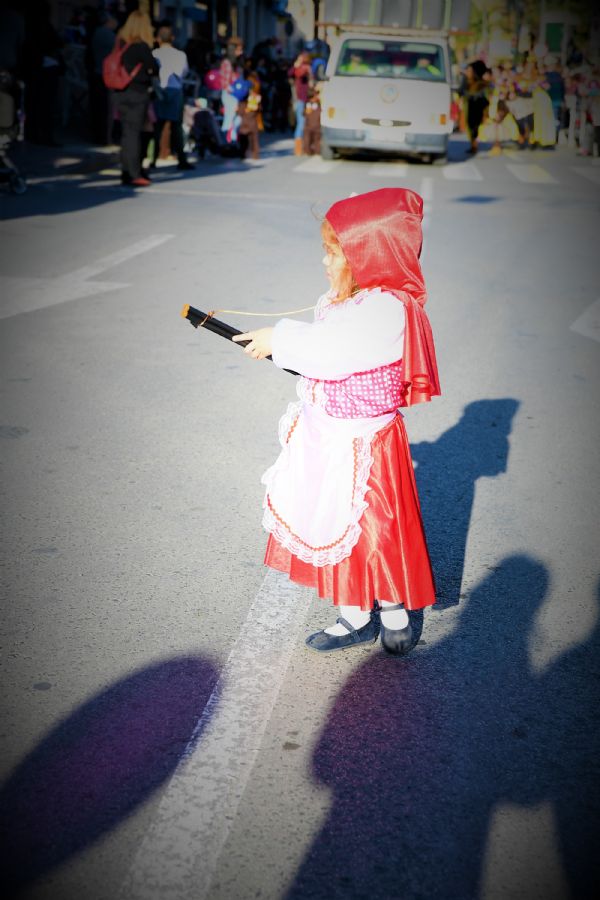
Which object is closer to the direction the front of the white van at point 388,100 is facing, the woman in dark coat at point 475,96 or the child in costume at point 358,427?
the child in costume

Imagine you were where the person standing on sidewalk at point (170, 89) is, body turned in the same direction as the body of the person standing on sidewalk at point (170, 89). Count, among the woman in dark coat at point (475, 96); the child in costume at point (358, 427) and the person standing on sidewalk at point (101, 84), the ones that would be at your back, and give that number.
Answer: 1

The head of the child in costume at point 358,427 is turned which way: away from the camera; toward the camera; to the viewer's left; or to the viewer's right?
to the viewer's left

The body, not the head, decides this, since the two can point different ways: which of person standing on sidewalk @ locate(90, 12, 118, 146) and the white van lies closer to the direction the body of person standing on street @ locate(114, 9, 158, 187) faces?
the white van

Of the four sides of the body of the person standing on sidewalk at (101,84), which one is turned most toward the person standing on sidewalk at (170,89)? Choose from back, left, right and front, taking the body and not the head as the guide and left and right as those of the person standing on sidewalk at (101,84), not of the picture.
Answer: right

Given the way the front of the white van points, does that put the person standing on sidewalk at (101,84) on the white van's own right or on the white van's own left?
on the white van's own right

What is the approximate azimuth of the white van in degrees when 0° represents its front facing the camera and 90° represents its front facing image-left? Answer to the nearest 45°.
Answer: approximately 0°

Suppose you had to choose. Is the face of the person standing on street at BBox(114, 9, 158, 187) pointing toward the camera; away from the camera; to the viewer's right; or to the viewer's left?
away from the camera

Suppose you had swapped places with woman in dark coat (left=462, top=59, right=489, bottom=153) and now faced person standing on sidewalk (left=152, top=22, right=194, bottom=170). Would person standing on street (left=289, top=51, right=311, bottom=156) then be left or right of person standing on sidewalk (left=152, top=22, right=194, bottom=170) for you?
right

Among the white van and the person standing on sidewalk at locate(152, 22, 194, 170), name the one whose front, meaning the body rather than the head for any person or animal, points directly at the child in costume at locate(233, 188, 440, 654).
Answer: the white van

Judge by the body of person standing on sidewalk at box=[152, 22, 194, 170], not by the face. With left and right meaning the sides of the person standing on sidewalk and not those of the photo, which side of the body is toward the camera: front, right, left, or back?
back
